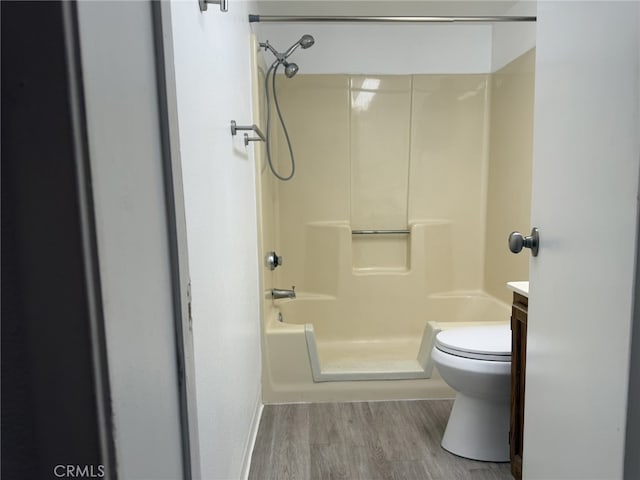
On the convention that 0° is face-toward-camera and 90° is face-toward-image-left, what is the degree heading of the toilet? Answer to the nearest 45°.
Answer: approximately 90°

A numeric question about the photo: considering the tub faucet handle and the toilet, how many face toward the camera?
0

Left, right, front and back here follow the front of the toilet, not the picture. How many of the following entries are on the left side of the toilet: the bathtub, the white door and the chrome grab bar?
1

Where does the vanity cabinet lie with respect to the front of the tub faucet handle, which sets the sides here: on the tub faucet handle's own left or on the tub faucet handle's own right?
on the tub faucet handle's own right

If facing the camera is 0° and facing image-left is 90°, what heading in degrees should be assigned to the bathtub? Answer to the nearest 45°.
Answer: approximately 0°

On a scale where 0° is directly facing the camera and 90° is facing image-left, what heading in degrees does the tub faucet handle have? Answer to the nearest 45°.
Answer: approximately 270°

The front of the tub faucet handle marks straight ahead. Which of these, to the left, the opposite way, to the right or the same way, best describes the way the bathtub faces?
to the right

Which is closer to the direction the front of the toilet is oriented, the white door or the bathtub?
the bathtub
